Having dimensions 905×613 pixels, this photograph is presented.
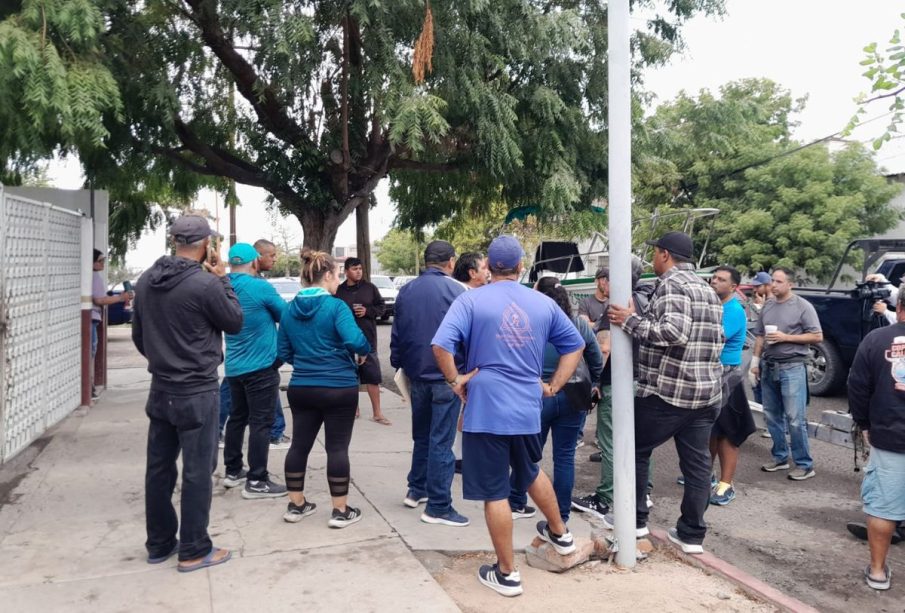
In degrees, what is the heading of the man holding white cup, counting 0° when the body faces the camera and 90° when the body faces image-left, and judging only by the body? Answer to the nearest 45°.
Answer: approximately 45°

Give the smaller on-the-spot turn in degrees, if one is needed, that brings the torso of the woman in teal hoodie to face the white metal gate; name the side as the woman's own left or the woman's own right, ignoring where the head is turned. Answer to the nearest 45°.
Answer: approximately 90° to the woman's own left

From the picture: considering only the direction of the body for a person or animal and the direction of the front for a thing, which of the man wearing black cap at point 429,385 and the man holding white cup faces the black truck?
the man wearing black cap

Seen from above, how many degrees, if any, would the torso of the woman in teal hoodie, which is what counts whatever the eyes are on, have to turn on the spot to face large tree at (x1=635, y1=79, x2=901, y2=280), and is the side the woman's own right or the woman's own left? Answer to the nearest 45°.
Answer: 0° — they already face it

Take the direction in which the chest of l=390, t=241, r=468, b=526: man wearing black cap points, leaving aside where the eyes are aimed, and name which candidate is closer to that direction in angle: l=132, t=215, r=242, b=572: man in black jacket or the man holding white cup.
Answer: the man holding white cup

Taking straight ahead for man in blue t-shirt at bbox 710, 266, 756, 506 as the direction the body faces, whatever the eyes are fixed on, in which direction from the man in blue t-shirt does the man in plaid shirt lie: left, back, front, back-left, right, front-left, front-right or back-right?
front-left

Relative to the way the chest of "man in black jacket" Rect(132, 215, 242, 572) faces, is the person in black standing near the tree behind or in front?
in front

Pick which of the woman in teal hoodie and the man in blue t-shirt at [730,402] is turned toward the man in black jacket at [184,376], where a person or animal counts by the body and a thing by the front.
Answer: the man in blue t-shirt

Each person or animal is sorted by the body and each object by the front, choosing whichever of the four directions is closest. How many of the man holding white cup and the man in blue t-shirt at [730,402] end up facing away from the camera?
0

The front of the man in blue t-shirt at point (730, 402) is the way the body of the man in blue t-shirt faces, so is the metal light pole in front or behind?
in front

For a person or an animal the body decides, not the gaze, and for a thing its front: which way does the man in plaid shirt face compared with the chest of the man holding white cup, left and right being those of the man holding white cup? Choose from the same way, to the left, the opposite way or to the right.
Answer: to the right

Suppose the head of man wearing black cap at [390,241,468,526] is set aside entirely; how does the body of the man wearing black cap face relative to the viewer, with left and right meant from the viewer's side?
facing away from the viewer and to the right of the viewer

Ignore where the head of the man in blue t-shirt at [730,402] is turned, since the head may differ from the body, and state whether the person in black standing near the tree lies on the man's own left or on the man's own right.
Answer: on the man's own right

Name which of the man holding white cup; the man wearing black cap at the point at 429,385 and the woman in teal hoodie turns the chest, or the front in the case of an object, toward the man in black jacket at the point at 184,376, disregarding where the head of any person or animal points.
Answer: the man holding white cup

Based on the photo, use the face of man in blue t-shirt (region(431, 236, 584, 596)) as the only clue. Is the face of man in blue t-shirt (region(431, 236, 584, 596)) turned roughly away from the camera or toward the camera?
away from the camera

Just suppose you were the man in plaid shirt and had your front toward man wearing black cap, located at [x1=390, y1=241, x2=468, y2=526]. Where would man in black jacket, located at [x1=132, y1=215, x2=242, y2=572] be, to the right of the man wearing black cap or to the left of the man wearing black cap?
left

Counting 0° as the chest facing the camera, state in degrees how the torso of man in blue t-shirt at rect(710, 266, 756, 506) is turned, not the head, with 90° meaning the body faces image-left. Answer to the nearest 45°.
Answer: approximately 45°

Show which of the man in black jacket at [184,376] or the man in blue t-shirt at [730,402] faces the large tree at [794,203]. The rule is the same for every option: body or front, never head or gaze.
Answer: the man in black jacket

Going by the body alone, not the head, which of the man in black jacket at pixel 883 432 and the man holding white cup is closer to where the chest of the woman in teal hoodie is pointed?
the man holding white cup
